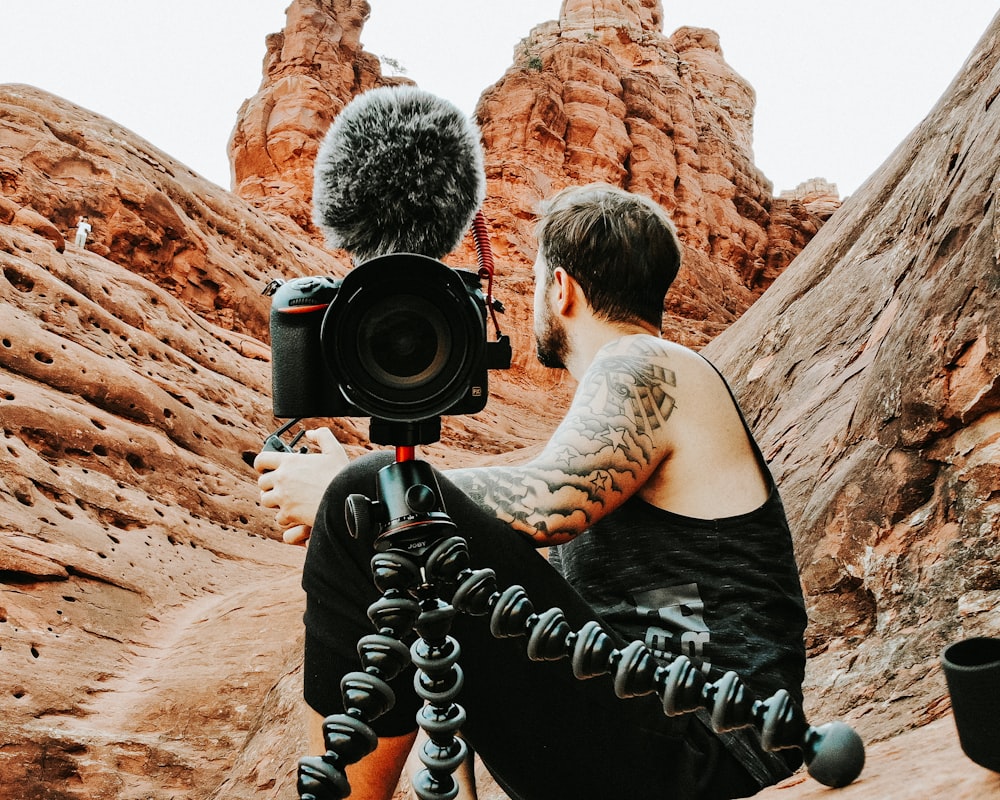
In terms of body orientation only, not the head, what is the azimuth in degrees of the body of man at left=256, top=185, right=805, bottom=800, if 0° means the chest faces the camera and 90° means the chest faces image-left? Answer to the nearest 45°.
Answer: approximately 135°

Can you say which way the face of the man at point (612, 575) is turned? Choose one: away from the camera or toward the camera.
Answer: away from the camera
